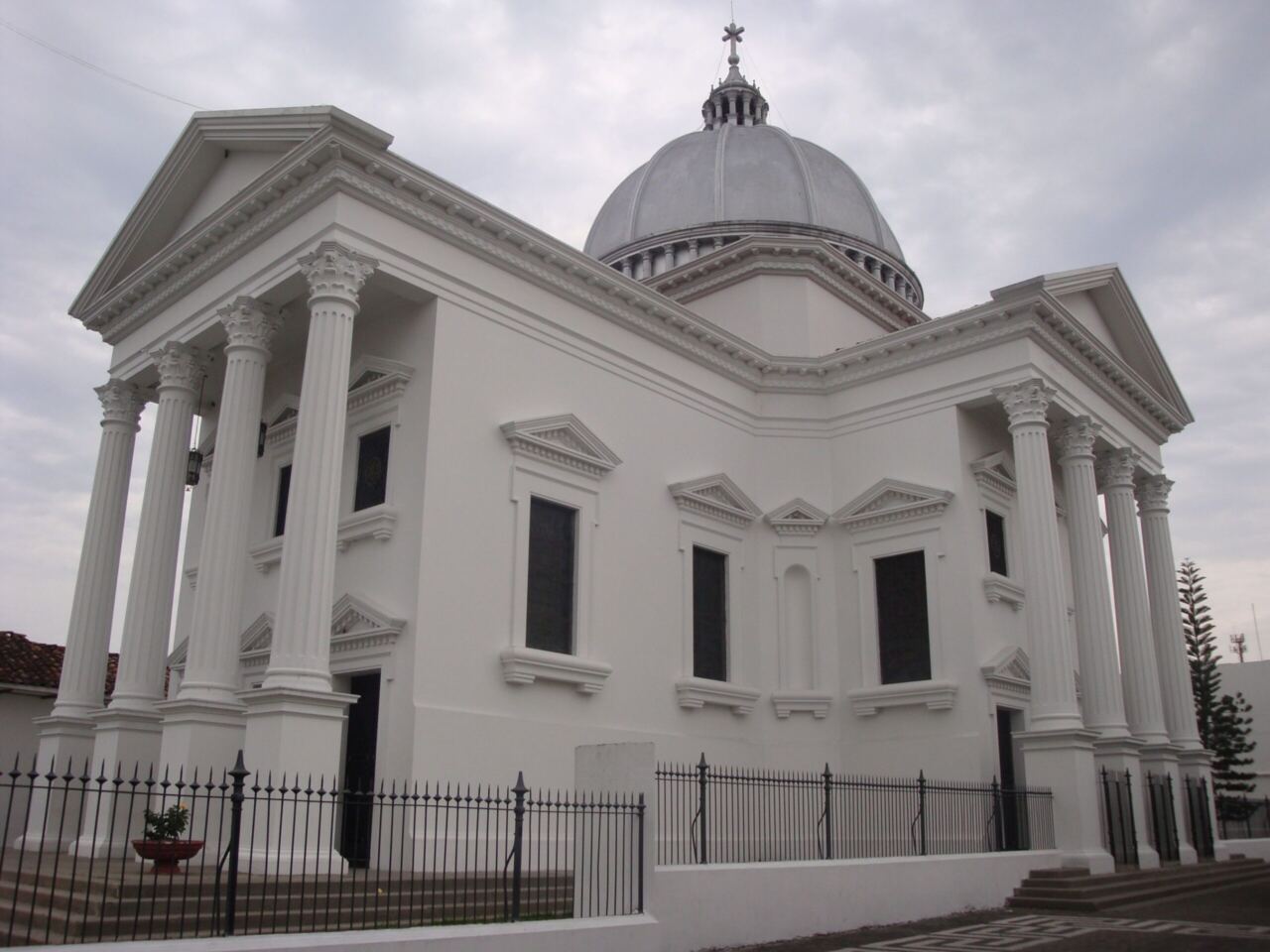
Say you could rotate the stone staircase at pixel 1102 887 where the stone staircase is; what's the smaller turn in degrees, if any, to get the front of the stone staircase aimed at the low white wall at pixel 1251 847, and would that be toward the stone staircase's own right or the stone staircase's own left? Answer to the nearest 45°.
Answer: approximately 135° to the stone staircase's own left

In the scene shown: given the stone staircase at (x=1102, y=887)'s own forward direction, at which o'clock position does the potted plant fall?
The potted plant is roughly at 3 o'clock from the stone staircase.

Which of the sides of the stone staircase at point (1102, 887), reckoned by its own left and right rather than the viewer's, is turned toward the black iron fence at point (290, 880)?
right

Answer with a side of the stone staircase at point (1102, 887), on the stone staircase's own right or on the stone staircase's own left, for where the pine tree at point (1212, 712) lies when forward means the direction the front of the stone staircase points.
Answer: on the stone staircase's own left

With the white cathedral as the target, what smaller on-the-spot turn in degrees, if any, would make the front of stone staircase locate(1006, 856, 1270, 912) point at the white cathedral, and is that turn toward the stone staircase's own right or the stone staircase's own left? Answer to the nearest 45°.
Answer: approximately 135° to the stone staircase's own right

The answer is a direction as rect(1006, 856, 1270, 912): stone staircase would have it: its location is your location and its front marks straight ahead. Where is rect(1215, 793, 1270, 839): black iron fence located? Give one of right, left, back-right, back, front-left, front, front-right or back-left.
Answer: back-left

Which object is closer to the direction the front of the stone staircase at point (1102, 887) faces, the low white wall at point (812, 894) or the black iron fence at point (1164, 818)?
the low white wall

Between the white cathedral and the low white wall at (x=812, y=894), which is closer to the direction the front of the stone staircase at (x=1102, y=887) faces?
the low white wall

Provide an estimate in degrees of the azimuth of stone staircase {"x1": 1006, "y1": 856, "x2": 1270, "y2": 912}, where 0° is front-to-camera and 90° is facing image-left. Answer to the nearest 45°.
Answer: approximately 315°

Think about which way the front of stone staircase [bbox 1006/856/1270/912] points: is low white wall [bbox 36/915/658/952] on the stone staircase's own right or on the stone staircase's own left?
on the stone staircase's own right

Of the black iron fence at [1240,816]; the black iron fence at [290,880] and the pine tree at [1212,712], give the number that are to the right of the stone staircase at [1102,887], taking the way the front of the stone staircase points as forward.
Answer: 1
